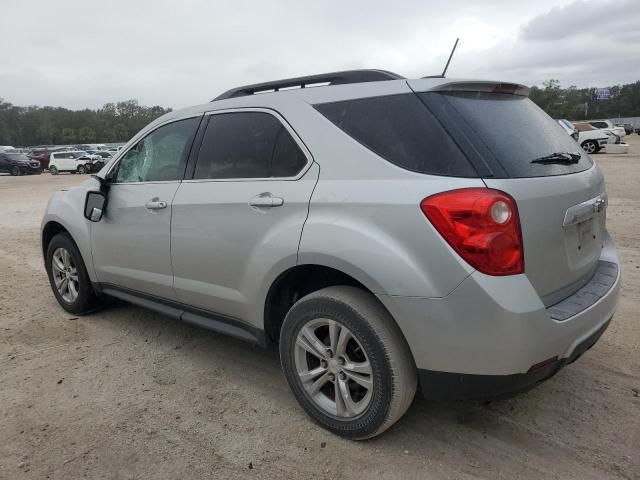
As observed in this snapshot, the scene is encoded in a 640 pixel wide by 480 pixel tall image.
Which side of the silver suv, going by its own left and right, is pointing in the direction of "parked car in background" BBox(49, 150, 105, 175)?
front

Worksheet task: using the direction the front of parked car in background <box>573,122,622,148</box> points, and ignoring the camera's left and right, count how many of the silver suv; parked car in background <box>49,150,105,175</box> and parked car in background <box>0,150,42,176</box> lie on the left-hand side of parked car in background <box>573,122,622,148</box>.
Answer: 0

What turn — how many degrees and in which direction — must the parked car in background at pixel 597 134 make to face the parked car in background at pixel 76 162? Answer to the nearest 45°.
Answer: approximately 135° to its right

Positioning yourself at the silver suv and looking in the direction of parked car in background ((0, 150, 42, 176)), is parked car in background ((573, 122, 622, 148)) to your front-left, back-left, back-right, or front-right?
front-right

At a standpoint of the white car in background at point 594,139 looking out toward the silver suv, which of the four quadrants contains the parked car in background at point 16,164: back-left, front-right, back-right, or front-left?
front-right

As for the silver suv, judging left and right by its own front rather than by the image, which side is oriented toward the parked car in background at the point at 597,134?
right

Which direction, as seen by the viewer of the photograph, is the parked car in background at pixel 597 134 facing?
facing the viewer and to the right of the viewer

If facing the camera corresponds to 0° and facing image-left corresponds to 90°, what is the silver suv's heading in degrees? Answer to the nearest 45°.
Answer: approximately 135°

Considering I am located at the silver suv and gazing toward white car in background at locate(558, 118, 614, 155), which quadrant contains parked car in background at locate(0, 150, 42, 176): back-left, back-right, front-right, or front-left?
front-left

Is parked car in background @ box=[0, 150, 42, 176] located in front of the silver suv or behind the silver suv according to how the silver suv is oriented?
in front

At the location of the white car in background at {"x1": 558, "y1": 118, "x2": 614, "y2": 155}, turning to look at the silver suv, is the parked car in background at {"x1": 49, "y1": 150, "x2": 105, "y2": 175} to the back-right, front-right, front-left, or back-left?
front-right
